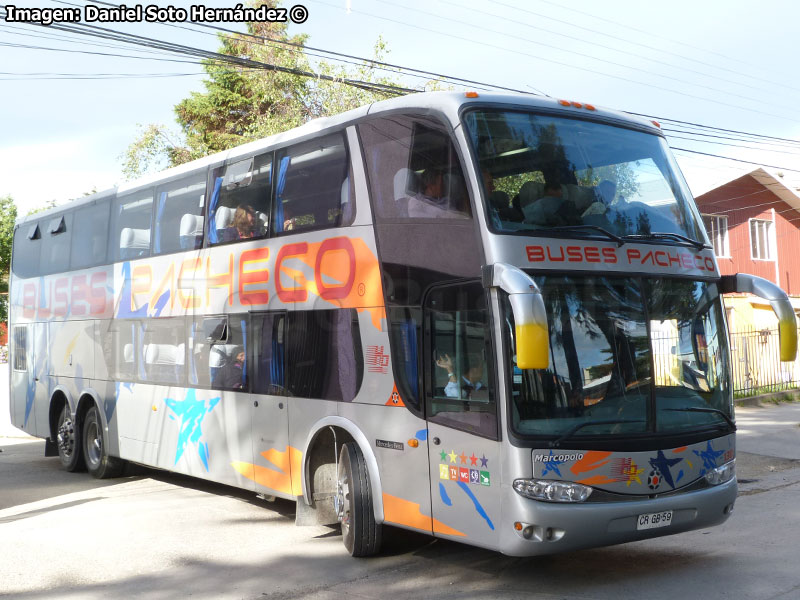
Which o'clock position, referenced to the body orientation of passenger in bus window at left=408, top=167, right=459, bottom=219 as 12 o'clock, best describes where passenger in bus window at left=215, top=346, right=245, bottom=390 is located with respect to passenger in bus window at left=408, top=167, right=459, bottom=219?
passenger in bus window at left=215, top=346, right=245, bottom=390 is roughly at 6 o'clock from passenger in bus window at left=408, top=167, right=459, bottom=219.

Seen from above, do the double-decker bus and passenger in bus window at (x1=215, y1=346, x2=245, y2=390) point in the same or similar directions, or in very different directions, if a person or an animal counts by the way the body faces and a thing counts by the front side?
same or similar directions

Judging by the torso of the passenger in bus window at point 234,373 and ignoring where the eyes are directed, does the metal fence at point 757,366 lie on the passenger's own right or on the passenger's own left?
on the passenger's own left

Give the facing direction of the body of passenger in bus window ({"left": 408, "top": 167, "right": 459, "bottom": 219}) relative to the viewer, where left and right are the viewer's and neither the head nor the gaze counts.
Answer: facing the viewer and to the right of the viewer

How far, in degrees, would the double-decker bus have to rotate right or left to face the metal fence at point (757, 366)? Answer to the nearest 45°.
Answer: approximately 90° to its left

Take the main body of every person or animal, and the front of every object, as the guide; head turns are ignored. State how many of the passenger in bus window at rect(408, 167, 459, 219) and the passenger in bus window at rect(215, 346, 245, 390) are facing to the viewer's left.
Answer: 0

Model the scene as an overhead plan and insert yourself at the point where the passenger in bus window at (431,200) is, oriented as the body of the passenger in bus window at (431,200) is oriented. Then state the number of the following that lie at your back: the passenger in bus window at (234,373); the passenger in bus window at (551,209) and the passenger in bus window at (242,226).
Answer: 2

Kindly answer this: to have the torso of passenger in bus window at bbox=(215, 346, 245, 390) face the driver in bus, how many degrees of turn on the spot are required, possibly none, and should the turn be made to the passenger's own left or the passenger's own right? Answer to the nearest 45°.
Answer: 0° — they already face them

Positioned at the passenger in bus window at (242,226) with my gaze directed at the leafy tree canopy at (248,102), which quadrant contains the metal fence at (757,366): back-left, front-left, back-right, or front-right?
front-right

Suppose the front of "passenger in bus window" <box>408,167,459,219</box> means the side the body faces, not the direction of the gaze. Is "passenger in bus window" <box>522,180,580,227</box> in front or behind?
in front

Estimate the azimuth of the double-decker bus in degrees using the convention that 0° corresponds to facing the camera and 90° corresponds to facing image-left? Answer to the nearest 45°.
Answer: approximately 315°

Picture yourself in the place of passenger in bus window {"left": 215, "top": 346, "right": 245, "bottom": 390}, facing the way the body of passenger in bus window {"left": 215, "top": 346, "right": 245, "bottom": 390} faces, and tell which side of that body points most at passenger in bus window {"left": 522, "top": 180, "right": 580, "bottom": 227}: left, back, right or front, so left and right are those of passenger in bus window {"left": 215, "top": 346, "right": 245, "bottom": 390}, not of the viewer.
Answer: front

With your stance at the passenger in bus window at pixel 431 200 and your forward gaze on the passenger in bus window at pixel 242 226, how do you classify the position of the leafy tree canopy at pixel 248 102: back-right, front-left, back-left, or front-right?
front-right
